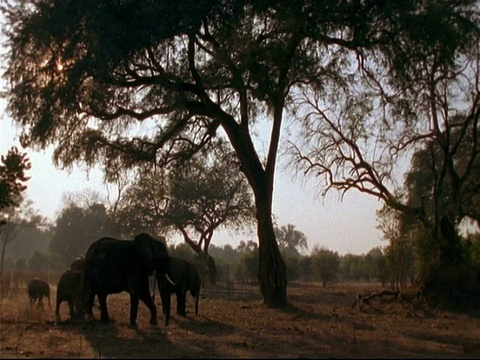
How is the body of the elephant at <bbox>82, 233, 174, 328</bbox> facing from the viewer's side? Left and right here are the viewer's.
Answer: facing to the right of the viewer

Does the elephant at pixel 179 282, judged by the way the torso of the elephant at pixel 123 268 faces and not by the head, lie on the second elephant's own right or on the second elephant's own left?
on the second elephant's own left

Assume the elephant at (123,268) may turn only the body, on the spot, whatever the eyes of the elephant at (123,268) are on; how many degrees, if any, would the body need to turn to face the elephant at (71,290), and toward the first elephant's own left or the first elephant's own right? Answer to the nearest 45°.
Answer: approximately 135° to the first elephant's own left
